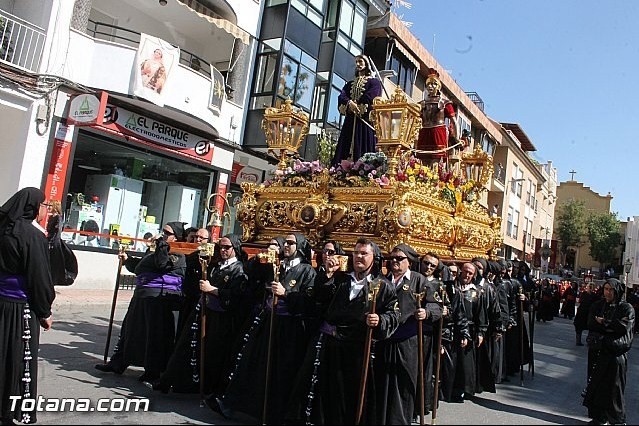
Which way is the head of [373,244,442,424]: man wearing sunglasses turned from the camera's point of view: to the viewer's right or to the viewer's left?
to the viewer's left

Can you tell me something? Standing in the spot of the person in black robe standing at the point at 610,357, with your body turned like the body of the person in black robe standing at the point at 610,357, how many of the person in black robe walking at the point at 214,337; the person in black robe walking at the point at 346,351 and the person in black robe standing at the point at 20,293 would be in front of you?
3

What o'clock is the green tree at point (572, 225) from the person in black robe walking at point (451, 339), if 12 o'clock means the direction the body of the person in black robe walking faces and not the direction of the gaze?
The green tree is roughly at 5 o'clock from the person in black robe walking.

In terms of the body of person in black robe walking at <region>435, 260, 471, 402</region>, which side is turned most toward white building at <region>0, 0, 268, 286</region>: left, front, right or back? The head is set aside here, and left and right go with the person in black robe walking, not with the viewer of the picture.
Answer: right

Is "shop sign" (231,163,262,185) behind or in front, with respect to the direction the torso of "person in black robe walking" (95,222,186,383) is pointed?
behind

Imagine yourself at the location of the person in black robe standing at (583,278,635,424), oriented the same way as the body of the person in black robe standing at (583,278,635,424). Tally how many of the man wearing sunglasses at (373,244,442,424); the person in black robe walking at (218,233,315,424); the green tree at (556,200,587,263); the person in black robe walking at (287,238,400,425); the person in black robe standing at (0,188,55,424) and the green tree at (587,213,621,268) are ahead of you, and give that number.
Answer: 4

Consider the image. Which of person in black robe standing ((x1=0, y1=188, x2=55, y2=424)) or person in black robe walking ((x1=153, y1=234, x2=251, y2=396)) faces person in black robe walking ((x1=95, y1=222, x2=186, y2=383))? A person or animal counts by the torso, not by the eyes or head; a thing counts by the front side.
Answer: person in black robe standing ((x1=0, y1=188, x2=55, y2=424))

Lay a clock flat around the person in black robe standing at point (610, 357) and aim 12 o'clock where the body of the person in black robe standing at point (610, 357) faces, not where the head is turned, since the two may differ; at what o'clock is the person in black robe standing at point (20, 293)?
the person in black robe standing at point (20, 293) is roughly at 12 o'clock from the person in black robe standing at point (610, 357).

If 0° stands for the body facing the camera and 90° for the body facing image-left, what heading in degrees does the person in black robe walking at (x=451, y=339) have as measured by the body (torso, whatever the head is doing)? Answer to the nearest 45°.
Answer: approximately 45°

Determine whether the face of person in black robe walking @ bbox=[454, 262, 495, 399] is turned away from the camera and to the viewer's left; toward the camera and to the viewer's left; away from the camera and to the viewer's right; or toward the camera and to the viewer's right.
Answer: toward the camera and to the viewer's left

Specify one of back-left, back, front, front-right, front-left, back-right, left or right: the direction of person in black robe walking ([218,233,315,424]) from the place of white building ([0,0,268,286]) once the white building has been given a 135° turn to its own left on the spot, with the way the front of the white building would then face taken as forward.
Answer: back

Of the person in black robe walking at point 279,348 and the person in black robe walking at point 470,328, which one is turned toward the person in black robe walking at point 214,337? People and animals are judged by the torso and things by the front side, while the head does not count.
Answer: the person in black robe walking at point 470,328

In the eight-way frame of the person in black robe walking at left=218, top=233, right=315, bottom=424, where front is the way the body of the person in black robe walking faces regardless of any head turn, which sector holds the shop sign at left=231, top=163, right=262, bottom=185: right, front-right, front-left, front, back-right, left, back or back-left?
back-right

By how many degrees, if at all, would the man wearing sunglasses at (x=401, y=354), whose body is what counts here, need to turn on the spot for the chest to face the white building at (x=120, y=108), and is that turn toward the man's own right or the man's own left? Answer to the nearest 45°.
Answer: approximately 90° to the man's own right

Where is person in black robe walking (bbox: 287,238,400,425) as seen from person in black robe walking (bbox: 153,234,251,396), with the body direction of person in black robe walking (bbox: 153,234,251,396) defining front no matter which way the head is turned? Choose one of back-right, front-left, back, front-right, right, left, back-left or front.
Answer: left

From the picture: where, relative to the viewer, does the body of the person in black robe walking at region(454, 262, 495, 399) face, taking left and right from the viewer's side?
facing the viewer and to the left of the viewer
